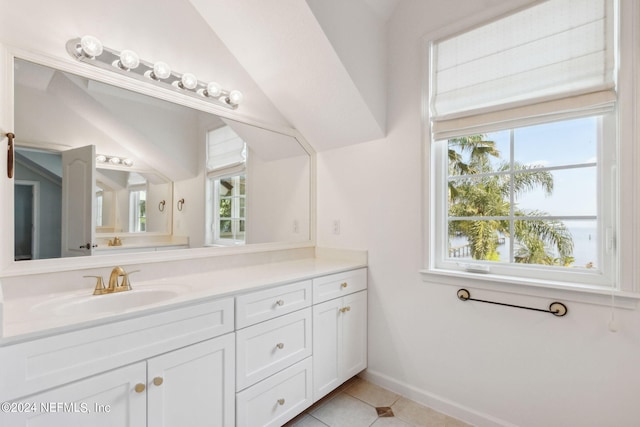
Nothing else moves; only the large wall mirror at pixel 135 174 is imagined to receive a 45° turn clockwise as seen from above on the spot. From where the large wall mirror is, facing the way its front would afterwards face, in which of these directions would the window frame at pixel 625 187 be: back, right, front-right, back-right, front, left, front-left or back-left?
front-left

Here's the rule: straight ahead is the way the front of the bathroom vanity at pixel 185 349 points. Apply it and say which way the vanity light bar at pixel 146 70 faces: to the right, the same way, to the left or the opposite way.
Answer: the same way

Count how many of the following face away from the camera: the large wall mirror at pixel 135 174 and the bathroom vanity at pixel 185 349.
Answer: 0

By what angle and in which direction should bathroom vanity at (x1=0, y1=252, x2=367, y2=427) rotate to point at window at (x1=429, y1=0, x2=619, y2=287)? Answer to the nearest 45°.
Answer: approximately 45° to its left

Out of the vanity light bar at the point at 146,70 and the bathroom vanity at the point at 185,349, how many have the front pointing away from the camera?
0

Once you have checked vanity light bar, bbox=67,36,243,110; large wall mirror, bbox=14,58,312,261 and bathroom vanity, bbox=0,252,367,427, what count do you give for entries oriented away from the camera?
0

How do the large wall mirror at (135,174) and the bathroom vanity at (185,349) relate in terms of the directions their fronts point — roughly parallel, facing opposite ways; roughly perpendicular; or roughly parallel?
roughly parallel

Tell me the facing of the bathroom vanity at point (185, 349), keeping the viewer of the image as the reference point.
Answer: facing the viewer and to the right of the viewer

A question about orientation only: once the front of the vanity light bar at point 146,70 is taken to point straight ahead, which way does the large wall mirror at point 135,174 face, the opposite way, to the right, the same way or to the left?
the same way

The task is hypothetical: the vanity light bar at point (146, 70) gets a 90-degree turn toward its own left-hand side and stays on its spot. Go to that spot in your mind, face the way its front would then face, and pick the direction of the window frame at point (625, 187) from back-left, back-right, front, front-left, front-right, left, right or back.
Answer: right

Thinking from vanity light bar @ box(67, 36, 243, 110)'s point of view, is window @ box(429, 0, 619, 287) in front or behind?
in front

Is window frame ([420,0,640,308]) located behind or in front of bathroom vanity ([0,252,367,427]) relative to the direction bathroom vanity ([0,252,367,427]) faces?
in front

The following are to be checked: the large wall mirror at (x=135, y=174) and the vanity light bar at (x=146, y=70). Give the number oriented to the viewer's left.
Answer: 0
